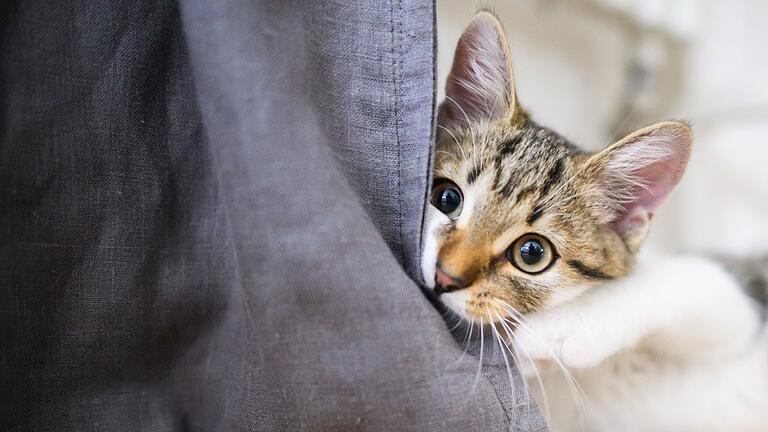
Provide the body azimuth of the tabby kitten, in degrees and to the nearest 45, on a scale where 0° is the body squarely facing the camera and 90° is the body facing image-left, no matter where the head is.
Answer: approximately 45°
